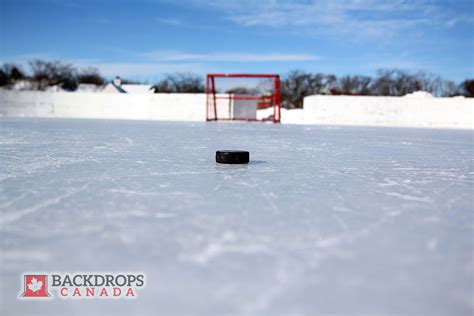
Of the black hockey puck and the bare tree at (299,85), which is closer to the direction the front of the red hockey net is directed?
the black hockey puck

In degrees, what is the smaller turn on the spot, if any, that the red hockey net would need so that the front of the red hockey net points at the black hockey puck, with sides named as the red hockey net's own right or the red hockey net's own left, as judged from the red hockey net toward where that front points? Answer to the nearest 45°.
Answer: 0° — it already faces it

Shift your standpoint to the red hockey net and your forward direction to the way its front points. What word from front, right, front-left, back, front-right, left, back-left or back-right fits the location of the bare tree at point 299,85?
back

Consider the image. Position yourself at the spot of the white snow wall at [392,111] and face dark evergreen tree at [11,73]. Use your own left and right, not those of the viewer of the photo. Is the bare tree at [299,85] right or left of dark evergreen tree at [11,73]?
right

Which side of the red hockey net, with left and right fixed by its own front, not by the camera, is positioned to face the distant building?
back

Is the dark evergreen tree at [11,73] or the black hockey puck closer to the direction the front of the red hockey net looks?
the black hockey puck

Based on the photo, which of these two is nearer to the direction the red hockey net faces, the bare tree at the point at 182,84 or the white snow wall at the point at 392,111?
the white snow wall

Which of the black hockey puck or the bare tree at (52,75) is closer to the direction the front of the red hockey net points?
the black hockey puck

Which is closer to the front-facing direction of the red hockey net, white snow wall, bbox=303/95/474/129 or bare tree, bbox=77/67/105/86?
the white snow wall

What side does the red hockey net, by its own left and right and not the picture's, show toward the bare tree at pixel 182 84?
back

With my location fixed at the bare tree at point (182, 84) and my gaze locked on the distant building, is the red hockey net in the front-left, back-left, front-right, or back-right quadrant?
back-left

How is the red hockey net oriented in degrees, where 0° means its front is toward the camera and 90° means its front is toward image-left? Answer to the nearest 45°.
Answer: approximately 0°

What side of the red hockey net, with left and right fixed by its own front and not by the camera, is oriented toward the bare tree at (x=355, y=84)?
back
